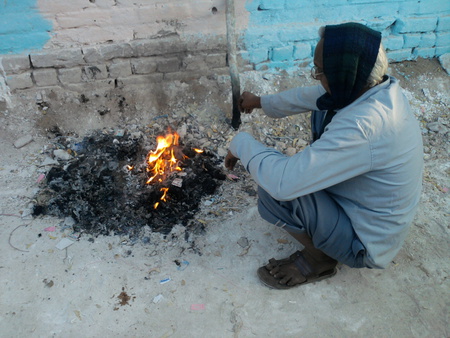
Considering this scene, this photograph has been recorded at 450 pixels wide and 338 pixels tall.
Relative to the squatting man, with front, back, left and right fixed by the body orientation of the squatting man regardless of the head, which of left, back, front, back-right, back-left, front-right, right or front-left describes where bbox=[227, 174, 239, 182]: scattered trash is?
front-right

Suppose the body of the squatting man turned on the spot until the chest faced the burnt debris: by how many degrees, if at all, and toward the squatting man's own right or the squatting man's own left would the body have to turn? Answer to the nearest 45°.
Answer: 0° — they already face it

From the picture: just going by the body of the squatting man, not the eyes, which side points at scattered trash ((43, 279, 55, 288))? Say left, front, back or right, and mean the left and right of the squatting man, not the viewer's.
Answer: front

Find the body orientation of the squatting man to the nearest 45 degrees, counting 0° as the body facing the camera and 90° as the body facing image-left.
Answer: approximately 90°

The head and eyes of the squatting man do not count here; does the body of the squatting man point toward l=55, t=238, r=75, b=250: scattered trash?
yes

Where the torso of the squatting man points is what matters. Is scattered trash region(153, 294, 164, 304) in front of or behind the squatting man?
in front

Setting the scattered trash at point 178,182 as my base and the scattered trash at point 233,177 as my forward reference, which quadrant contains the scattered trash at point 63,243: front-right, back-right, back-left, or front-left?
back-right

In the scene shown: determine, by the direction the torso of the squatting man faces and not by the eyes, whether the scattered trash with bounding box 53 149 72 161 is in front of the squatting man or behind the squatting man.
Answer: in front

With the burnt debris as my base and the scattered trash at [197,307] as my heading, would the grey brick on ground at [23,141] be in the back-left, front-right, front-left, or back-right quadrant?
back-right

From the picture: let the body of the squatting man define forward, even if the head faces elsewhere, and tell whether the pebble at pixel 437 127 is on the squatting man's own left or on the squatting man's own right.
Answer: on the squatting man's own right

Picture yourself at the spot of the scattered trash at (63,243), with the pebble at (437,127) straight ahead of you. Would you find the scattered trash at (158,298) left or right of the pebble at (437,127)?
right
